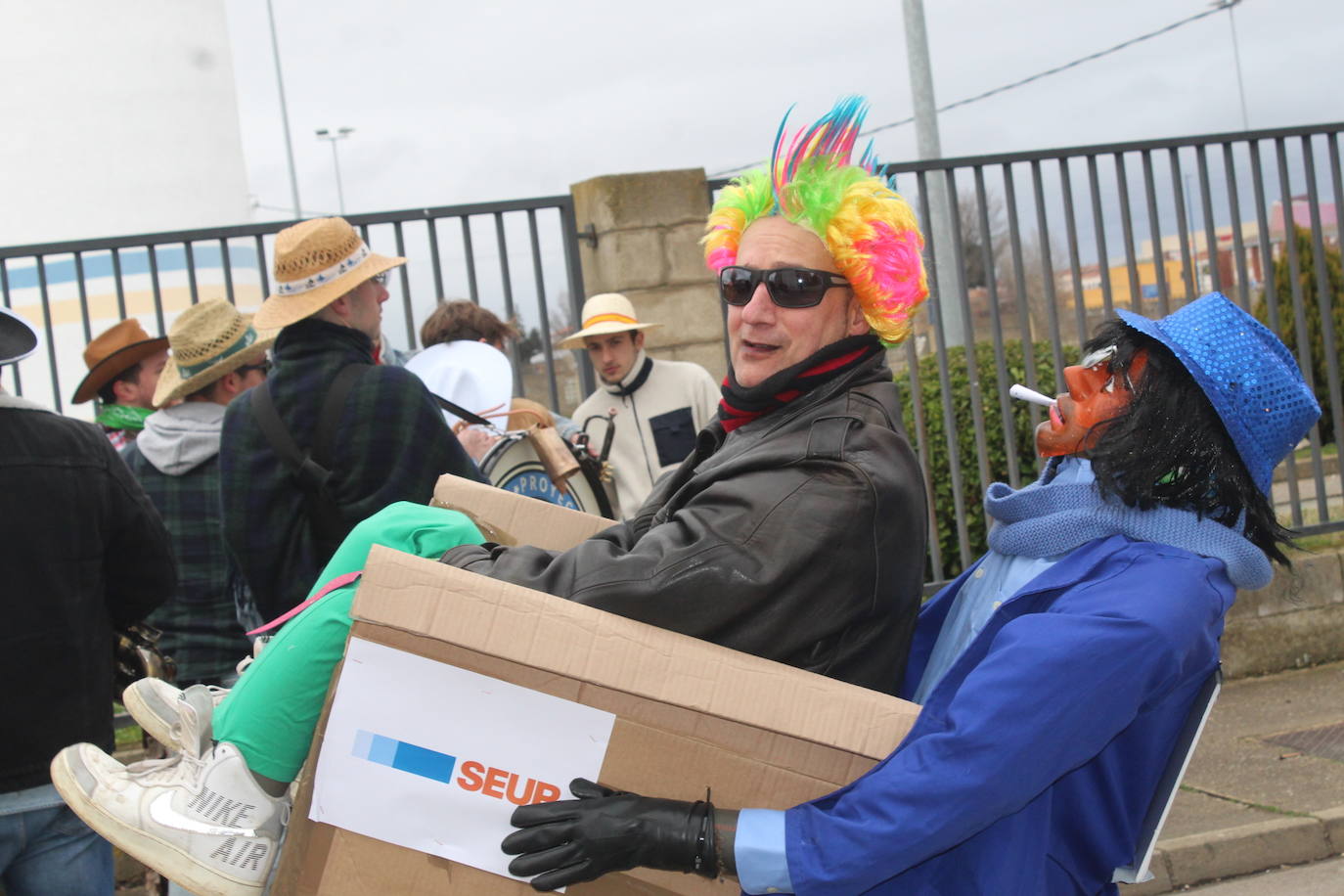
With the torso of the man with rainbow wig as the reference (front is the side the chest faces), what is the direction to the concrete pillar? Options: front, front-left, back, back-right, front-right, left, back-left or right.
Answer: right

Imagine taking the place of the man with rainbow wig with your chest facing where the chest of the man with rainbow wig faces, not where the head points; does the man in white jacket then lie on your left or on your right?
on your right

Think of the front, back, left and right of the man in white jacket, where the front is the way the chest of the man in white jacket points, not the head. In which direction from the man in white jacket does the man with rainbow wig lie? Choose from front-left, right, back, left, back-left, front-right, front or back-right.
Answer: front-left

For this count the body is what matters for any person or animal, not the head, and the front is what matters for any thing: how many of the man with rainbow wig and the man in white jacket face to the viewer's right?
0

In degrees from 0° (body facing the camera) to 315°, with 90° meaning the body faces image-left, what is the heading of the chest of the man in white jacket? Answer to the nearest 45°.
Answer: approximately 45°

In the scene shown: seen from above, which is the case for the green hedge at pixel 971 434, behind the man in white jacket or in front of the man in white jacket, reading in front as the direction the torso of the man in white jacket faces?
behind

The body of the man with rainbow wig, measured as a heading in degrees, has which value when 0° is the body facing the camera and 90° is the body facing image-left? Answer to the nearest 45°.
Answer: approximately 90°

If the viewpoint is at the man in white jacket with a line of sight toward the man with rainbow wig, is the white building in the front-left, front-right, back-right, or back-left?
back-right

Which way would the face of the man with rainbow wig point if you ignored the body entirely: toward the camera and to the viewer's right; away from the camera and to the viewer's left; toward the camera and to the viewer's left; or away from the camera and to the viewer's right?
toward the camera and to the viewer's left
